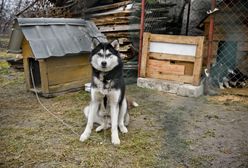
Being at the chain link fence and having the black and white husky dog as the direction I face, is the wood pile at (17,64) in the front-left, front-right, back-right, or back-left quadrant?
front-right

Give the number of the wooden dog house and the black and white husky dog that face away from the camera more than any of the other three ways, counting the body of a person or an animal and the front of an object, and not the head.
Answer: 0

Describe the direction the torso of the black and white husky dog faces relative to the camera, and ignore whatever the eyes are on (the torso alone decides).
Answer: toward the camera

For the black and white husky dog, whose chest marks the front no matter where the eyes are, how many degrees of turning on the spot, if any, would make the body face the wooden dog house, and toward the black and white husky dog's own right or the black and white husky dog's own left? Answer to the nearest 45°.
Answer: approximately 135° to the black and white husky dog's own right

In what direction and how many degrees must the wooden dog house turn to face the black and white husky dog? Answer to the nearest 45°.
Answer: approximately 45° to its left

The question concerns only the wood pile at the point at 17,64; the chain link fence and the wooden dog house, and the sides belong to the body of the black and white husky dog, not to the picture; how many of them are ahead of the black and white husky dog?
0

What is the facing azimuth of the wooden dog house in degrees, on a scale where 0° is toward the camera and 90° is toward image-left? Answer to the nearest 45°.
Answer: approximately 45°

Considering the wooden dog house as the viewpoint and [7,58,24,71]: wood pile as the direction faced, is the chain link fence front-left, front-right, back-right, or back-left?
back-right

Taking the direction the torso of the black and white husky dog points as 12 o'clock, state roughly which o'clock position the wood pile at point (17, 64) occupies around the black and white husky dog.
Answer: The wood pile is roughly at 5 o'clock from the black and white husky dog.
